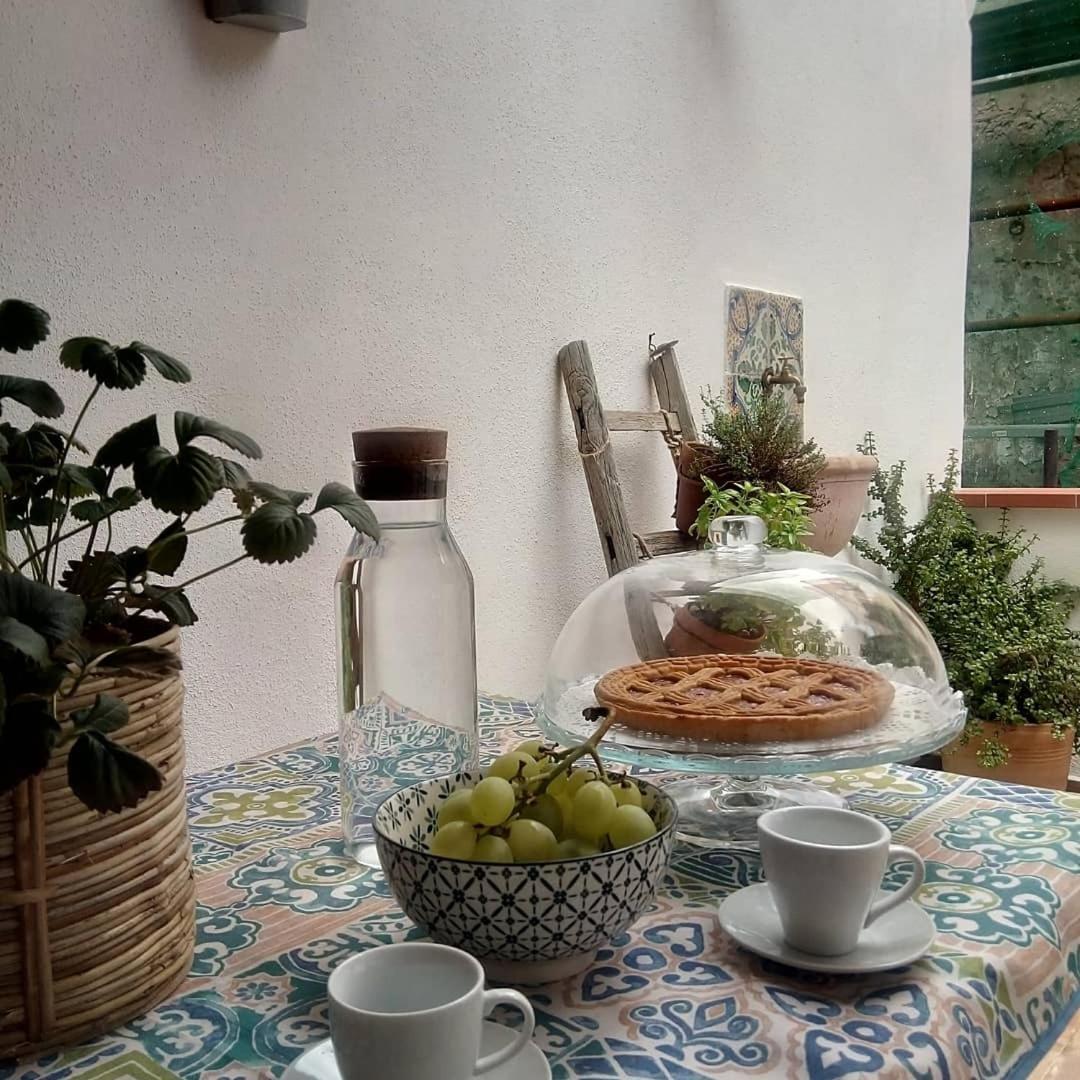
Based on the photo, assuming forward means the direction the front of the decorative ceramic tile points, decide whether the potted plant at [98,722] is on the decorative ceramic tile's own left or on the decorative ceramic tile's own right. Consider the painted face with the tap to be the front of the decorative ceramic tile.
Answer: on the decorative ceramic tile's own right

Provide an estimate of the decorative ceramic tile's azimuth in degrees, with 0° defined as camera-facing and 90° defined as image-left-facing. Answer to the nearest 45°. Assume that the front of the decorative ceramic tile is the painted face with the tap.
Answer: approximately 315°

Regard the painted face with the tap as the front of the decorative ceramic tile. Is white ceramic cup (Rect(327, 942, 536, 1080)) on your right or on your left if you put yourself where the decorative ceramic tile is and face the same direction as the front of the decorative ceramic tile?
on your right

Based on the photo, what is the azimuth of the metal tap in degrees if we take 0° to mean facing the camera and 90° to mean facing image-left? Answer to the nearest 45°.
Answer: approximately 315°

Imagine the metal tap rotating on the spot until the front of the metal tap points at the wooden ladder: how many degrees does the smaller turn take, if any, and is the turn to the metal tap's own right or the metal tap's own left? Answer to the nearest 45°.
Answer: approximately 90° to the metal tap's own right

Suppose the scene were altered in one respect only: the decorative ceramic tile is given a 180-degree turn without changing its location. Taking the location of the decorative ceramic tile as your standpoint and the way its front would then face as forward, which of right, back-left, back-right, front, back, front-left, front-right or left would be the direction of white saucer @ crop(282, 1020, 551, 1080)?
back-left

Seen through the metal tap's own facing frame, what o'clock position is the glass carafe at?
The glass carafe is roughly at 2 o'clock from the metal tap.

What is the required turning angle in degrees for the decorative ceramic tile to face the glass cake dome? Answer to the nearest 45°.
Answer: approximately 45° to its right

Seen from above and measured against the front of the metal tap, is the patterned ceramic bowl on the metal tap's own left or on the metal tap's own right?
on the metal tap's own right
